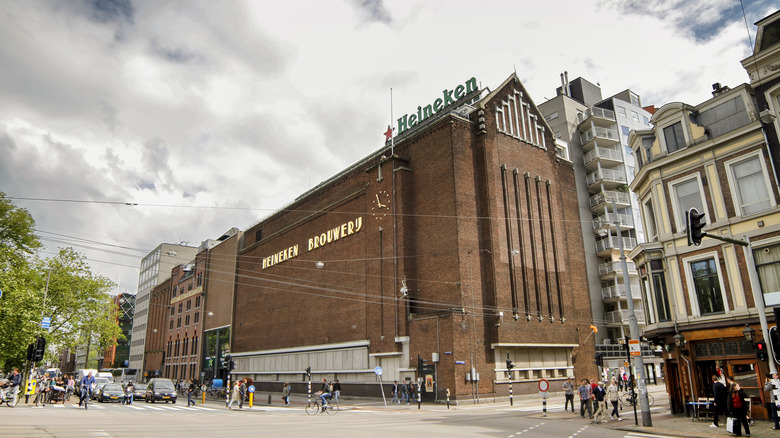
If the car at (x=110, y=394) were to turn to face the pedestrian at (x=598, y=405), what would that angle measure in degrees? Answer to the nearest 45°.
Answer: approximately 45° to its left

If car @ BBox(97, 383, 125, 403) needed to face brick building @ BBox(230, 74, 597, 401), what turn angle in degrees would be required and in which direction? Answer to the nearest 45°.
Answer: approximately 45° to its left

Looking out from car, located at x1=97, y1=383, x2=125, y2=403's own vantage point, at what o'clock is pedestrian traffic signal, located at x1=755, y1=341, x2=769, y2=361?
The pedestrian traffic signal is roughly at 11 o'clock from the car.

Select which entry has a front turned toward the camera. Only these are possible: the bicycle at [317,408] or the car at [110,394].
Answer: the car

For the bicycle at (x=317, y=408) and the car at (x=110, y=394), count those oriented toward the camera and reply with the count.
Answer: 1

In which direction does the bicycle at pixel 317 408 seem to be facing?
to the viewer's left

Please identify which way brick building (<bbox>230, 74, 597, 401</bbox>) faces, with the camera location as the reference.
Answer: facing the viewer and to the left of the viewer

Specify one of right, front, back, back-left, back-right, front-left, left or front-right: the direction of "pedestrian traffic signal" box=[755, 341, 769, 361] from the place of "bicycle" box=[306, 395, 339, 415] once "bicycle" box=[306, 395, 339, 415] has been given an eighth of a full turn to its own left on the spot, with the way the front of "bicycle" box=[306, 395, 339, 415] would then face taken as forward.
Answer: left

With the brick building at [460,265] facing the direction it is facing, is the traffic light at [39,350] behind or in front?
in front

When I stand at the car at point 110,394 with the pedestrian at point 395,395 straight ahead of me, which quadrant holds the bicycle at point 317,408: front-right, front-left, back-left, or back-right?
front-right

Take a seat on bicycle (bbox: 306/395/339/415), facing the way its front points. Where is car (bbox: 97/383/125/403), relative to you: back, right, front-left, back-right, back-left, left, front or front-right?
front-right

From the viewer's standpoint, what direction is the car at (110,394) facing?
toward the camera

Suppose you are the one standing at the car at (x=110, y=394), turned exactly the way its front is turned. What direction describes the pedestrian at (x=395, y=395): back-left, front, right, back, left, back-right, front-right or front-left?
front-left

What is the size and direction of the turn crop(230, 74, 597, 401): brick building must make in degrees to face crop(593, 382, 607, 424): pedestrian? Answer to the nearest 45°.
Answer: approximately 45° to its left
